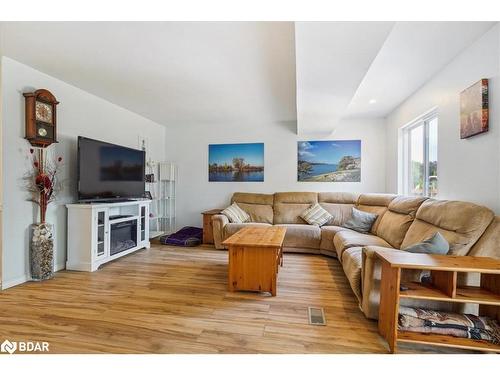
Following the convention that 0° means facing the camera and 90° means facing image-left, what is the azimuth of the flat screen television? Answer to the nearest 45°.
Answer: approximately 315°

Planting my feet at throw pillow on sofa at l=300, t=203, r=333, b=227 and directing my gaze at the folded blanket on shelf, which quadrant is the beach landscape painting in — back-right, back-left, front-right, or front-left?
back-left

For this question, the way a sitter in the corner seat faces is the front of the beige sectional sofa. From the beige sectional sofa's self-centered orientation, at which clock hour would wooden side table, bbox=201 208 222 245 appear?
The wooden side table is roughly at 2 o'clock from the beige sectional sofa.

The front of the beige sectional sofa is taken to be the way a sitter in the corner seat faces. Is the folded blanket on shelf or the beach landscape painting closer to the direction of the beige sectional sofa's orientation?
the folded blanket on shelf

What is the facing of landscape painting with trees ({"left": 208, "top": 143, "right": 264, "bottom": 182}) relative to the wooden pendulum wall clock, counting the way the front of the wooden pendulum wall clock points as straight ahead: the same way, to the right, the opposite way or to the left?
to the right

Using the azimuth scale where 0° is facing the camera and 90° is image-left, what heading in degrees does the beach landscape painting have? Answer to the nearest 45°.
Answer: approximately 0°

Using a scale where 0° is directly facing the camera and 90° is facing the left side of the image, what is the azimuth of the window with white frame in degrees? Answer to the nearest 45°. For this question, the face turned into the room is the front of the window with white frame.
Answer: approximately 45°

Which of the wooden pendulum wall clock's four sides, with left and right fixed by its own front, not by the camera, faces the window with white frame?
front

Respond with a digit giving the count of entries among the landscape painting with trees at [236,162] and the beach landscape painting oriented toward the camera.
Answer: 2

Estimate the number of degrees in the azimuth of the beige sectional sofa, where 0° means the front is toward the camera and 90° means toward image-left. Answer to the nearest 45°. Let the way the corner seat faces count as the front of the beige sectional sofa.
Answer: approximately 45°

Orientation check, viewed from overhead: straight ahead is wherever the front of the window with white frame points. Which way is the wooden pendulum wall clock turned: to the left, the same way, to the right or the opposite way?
the opposite way

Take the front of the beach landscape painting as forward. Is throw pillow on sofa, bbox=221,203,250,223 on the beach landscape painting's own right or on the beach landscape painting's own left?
on the beach landscape painting's own right

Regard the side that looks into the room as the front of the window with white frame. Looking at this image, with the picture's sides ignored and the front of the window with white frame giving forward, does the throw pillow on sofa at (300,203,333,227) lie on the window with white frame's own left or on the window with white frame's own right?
on the window with white frame's own right

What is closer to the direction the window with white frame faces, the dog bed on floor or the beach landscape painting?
the dog bed on floor

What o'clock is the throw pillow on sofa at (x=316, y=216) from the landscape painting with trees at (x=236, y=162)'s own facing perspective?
The throw pillow on sofa is roughly at 10 o'clock from the landscape painting with trees.
